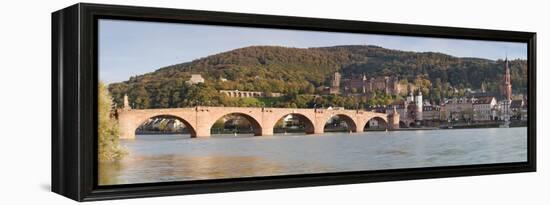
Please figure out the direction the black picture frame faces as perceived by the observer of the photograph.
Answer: facing the viewer and to the right of the viewer
